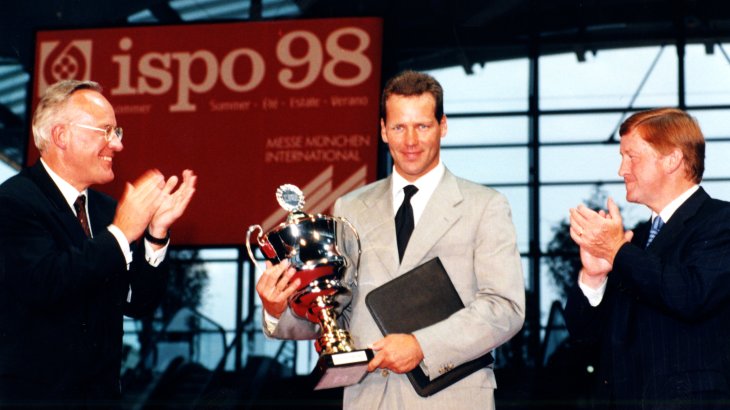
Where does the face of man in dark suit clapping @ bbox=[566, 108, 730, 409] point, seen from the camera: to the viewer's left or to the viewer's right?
to the viewer's left

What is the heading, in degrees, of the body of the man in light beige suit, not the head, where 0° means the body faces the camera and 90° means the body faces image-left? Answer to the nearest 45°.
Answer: approximately 0°

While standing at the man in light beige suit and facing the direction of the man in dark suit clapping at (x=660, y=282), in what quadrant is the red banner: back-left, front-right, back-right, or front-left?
back-left

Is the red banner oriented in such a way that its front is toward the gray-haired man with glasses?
yes

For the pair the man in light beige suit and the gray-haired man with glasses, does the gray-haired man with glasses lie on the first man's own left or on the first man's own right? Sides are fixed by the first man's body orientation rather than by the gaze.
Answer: on the first man's own right

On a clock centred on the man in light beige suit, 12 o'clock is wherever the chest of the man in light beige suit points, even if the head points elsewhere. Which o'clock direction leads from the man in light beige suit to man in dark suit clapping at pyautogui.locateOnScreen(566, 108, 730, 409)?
The man in dark suit clapping is roughly at 9 o'clock from the man in light beige suit.

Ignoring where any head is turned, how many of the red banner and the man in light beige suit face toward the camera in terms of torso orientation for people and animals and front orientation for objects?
2

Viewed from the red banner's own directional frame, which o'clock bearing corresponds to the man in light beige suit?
The man in light beige suit is roughly at 12 o'clock from the red banner.

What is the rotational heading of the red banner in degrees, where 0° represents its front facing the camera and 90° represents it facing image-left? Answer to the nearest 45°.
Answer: approximately 0°

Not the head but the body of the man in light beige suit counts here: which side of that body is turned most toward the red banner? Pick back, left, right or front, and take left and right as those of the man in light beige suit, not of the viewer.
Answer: back
